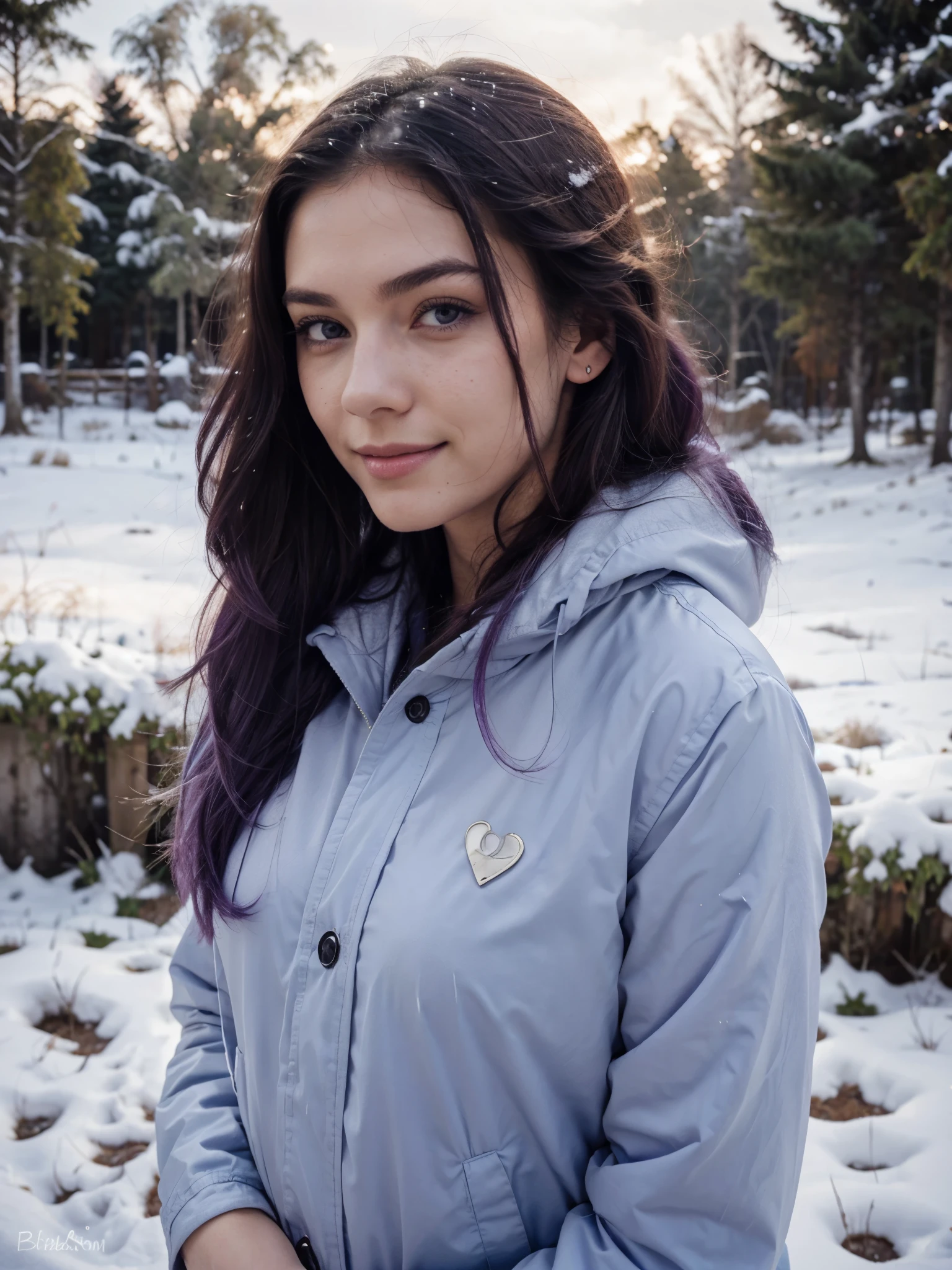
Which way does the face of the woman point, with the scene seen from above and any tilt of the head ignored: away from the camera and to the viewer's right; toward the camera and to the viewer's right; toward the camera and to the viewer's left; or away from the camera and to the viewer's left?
toward the camera and to the viewer's left

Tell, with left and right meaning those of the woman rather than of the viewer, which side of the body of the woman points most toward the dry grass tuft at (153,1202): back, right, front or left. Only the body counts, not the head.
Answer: right

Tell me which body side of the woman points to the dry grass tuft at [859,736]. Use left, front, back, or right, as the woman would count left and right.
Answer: back

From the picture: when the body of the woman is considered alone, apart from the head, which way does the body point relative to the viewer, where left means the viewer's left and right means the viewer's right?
facing the viewer and to the left of the viewer

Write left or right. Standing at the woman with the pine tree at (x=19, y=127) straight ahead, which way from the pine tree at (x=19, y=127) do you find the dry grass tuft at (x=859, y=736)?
right

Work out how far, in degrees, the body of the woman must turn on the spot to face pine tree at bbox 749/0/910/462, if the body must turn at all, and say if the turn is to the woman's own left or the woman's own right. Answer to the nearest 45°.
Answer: approximately 135° to the woman's own right

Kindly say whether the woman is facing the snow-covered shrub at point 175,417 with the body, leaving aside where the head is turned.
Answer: no

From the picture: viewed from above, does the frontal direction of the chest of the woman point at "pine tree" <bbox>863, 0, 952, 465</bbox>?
no

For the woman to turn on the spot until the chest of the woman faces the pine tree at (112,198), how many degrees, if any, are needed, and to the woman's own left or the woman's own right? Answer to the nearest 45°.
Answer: approximately 135° to the woman's own right

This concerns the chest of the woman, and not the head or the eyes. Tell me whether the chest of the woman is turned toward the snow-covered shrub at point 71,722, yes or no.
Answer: no

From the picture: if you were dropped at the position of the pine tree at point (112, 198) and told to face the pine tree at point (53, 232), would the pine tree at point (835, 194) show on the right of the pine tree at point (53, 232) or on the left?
left
